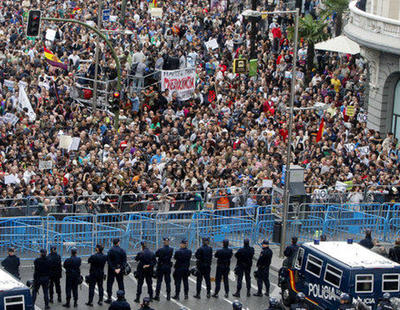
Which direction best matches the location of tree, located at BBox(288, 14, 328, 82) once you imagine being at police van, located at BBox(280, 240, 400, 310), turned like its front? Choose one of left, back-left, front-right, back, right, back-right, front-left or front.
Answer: front-right

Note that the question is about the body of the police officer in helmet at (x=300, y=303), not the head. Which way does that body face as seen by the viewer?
away from the camera

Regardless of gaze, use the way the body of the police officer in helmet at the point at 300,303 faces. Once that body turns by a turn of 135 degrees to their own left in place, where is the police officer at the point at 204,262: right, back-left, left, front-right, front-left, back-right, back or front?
right

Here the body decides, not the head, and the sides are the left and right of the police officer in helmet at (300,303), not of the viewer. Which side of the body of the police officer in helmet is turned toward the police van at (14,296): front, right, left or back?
left

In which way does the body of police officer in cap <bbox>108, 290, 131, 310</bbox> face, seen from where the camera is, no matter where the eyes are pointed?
away from the camera

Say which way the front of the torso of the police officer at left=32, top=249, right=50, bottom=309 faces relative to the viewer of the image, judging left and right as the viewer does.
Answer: facing away from the viewer

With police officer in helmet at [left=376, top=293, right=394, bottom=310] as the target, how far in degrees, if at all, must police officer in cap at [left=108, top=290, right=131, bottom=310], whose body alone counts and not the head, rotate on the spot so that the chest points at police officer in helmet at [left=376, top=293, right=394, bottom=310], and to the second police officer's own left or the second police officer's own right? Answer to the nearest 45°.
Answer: approximately 90° to the second police officer's own right

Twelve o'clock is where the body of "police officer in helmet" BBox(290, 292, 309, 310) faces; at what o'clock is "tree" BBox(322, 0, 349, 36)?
The tree is roughly at 12 o'clock from the police officer in helmet.

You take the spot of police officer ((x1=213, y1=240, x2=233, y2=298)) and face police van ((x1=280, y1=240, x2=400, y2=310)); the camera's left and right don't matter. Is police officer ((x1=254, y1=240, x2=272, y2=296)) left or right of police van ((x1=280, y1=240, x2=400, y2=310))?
left

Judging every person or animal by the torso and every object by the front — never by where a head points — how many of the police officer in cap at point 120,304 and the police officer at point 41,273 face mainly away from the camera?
2

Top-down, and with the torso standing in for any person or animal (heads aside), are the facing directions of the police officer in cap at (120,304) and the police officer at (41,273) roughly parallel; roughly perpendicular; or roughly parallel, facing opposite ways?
roughly parallel

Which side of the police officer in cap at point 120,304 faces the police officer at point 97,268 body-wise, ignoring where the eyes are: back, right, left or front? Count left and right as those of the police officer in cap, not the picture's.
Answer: front

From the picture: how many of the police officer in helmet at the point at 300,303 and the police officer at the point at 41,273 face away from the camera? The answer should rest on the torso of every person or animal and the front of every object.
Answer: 2
